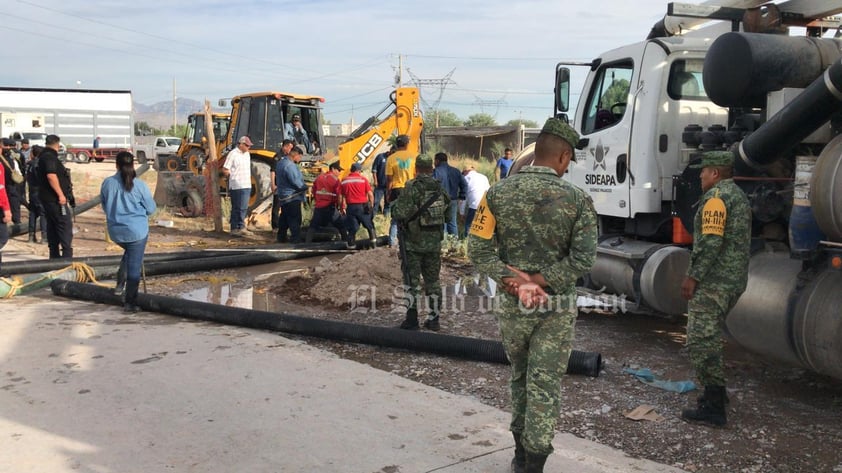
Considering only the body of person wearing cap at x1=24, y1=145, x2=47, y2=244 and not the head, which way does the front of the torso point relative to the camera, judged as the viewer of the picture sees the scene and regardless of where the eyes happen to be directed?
to the viewer's right

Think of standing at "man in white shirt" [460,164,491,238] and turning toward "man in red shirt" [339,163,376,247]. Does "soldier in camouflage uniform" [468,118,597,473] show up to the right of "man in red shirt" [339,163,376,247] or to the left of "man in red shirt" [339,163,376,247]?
left

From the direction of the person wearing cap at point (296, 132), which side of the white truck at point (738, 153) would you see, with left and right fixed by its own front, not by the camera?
front

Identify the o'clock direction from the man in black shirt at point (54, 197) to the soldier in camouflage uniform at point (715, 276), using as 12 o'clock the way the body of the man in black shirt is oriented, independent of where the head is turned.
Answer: The soldier in camouflage uniform is roughly at 2 o'clock from the man in black shirt.

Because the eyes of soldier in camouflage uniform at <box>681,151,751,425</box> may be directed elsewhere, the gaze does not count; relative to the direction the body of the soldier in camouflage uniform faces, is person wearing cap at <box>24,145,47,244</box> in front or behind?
in front

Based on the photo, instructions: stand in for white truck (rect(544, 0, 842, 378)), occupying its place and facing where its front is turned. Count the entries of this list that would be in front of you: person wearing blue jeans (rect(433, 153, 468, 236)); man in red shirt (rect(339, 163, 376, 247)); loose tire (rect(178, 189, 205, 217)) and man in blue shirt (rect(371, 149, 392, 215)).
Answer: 4

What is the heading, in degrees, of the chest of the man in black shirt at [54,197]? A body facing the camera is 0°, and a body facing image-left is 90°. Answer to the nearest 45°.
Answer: approximately 270°

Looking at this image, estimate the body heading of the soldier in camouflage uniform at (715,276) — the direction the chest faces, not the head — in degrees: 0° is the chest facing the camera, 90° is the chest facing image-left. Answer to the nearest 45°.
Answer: approximately 90°

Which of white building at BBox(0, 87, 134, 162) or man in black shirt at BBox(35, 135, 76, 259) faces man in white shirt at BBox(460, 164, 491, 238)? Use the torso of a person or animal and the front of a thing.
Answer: the man in black shirt

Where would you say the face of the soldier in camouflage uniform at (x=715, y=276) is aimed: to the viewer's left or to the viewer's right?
to the viewer's left

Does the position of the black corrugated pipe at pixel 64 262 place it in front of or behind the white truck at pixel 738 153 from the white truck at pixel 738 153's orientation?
in front
